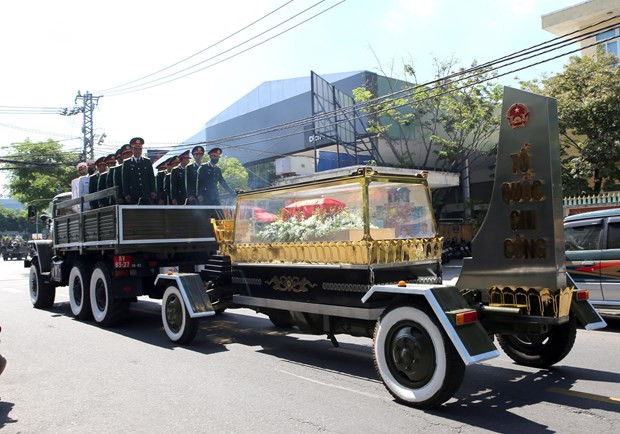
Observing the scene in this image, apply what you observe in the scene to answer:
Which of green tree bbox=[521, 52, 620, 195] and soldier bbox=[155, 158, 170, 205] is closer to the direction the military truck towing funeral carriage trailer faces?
the soldier

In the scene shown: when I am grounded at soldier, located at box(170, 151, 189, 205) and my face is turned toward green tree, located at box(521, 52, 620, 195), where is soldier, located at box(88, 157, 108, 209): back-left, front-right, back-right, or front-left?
back-left

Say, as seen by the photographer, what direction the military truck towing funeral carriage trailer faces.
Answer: facing away from the viewer and to the left of the viewer

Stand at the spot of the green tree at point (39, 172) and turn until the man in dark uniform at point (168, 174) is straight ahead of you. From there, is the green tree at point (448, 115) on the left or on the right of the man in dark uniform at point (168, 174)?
left

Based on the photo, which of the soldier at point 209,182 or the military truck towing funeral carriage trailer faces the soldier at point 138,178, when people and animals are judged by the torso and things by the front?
the military truck towing funeral carriage trailer

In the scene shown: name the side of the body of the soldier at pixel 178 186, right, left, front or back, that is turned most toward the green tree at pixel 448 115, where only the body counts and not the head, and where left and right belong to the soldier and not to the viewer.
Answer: left

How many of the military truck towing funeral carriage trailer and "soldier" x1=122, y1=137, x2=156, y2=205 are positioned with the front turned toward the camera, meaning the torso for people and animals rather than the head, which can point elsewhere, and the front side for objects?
1

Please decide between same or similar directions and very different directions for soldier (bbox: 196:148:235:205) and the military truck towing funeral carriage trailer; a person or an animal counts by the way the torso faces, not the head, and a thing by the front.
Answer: very different directions

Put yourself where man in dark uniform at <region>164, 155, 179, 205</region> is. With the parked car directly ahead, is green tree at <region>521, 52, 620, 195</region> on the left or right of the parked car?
left

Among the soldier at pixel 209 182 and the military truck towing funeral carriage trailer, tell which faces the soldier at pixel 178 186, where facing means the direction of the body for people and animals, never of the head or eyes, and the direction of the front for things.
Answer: the military truck towing funeral carriage trailer

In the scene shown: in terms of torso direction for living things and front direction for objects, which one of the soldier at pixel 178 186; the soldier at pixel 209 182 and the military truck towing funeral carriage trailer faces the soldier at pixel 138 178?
the military truck towing funeral carriage trailer
